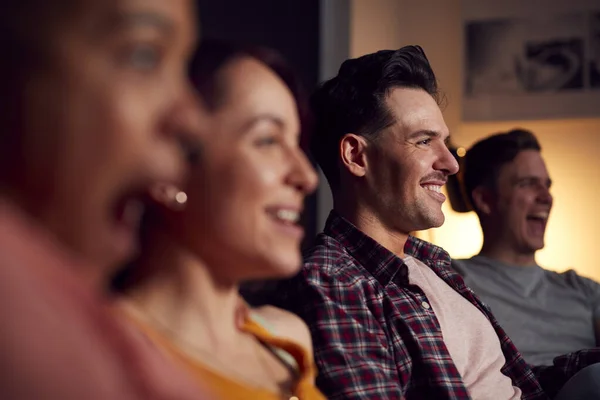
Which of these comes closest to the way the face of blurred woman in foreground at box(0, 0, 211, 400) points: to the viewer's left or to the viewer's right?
to the viewer's right

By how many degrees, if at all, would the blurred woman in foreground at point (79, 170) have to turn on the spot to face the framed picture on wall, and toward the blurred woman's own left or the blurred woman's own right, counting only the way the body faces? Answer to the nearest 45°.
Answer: approximately 45° to the blurred woman's own left

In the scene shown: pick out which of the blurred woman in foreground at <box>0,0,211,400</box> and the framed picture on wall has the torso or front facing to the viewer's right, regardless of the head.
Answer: the blurred woman in foreground

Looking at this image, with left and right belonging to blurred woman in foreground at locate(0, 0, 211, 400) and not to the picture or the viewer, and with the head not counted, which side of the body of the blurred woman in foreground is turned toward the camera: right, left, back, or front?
right

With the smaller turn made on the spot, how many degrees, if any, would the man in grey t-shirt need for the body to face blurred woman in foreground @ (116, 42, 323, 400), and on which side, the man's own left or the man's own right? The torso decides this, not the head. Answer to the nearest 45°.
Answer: approximately 45° to the man's own right

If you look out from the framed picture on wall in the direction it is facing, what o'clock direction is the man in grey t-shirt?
The man in grey t-shirt is roughly at 12 o'clock from the framed picture on wall.

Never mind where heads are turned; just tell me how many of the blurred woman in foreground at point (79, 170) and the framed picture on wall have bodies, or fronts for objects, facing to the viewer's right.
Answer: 1

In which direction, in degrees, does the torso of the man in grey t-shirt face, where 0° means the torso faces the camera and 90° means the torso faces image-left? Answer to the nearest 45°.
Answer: approximately 315°

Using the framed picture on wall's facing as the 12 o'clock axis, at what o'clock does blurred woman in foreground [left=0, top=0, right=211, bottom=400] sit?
The blurred woman in foreground is roughly at 12 o'clock from the framed picture on wall.

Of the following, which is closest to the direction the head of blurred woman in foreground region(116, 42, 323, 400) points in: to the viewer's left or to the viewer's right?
to the viewer's right
